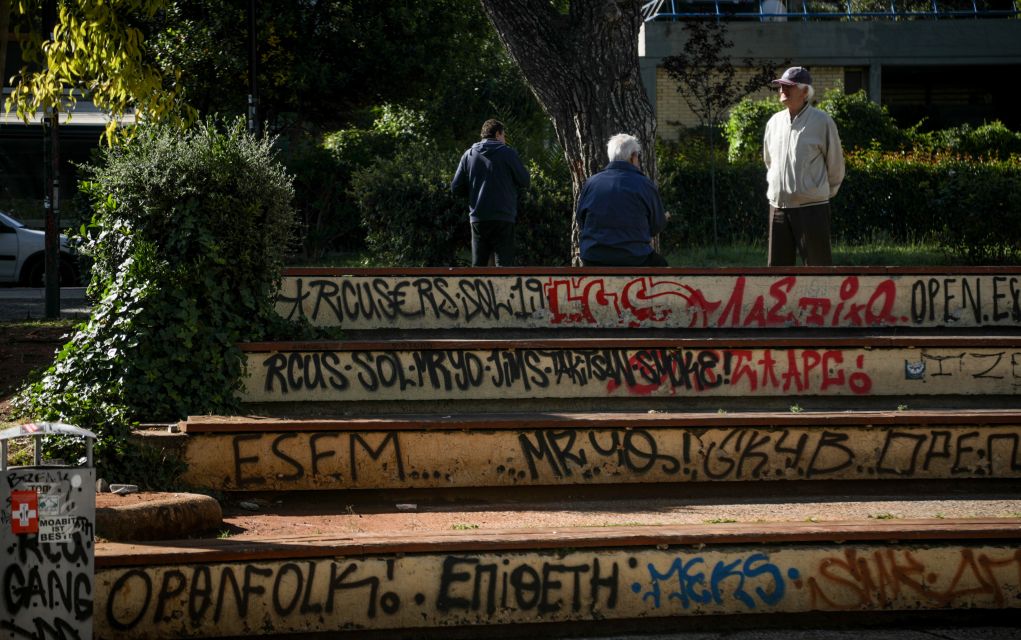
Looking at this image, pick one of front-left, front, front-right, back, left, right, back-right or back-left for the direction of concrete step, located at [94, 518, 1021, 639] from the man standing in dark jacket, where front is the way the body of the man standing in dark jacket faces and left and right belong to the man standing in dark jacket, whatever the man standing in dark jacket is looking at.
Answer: back

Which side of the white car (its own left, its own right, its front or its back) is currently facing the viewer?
right

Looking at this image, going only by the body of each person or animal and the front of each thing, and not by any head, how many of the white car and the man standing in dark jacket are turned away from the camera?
1

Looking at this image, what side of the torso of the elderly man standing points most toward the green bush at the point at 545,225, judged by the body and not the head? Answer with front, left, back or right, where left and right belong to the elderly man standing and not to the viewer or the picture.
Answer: right

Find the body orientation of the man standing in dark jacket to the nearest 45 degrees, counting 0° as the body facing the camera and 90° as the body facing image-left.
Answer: approximately 180°

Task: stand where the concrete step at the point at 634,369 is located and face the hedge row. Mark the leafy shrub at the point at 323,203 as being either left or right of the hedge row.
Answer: left

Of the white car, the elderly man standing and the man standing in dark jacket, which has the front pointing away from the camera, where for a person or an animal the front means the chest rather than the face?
the man standing in dark jacket

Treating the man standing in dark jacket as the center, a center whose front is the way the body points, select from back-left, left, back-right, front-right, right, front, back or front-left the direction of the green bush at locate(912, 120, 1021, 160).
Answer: front-right

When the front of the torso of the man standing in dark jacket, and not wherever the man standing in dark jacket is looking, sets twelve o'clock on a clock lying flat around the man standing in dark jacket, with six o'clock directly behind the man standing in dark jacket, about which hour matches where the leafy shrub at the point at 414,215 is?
The leafy shrub is roughly at 11 o'clock from the man standing in dark jacket.

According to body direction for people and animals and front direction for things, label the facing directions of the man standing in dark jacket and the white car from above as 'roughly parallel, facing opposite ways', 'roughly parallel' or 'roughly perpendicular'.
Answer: roughly perpendicular

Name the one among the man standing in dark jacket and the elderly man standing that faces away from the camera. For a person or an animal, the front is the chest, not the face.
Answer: the man standing in dark jacket

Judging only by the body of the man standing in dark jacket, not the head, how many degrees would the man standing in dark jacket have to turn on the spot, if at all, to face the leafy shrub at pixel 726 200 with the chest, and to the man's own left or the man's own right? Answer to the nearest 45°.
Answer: approximately 45° to the man's own right

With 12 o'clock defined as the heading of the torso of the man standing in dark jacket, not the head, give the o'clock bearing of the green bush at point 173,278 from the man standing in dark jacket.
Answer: The green bush is roughly at 7 o'clock from the man standing in dark jacket.
